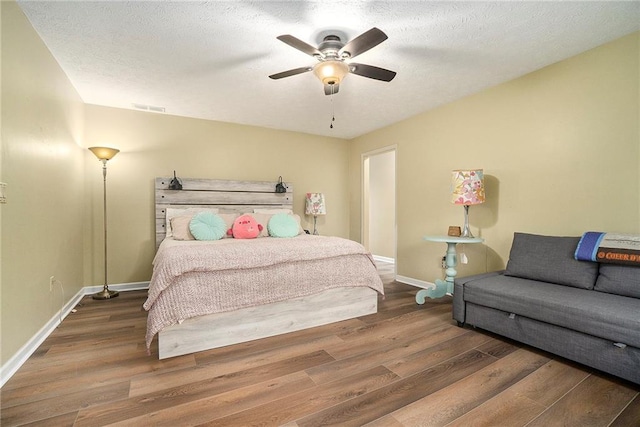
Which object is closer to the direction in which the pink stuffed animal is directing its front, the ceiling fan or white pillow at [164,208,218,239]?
the ceiling fan

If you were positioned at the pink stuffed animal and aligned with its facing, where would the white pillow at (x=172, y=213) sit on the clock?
The white pillow is roughly at 4 o'clock from the pink stuffed animal.

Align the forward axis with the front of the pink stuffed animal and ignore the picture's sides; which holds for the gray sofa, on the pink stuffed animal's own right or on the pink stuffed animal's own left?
on the pink stuffed animal's own left

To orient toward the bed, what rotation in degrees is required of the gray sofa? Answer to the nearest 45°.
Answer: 0° — it already faces it

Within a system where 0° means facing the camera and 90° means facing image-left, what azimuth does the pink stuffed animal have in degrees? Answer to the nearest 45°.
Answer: approximately 0°

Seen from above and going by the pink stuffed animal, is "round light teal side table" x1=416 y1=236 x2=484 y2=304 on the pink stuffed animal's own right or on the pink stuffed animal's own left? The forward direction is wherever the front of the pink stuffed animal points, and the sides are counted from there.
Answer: on the pink stuffed animal's own left

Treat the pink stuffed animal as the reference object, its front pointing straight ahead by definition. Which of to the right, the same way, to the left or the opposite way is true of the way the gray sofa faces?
to the right
